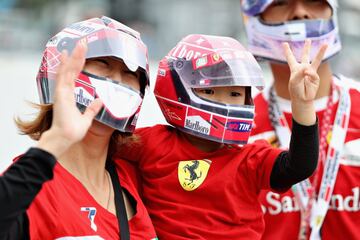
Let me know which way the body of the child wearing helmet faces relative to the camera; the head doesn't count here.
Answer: toward the camera

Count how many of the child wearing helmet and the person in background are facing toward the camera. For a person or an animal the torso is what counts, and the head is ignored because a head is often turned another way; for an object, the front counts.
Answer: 2

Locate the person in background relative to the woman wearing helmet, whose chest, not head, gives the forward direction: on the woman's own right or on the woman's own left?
on the woman's own left

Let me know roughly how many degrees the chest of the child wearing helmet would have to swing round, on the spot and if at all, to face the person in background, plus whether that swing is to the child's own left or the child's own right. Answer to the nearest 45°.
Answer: approximately 135° to the child's own left

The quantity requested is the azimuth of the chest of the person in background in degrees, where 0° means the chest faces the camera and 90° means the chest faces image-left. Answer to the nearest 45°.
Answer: approximately 0°

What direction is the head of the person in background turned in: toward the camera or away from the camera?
toward the camera

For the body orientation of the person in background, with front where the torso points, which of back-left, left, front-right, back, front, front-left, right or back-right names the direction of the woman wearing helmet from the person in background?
front-right

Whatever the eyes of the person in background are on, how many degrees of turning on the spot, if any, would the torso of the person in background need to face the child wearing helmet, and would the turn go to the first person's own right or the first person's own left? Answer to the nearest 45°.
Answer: approximately 45° to the first person's own right

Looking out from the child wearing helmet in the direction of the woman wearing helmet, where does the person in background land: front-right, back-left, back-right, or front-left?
back-right

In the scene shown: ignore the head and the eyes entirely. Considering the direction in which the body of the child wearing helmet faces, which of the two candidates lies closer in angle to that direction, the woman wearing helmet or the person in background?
the woman wearing helmet

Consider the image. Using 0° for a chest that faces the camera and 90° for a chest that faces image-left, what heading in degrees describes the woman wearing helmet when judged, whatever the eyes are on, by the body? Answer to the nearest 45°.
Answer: approximately 315°
